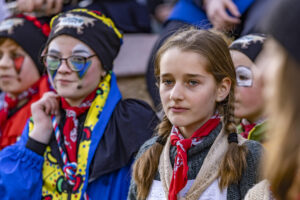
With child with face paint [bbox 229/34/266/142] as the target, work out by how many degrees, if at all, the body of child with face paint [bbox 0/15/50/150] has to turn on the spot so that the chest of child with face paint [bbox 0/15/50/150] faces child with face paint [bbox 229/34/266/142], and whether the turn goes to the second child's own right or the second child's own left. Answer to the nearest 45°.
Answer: approximately 90° to the second child's own left

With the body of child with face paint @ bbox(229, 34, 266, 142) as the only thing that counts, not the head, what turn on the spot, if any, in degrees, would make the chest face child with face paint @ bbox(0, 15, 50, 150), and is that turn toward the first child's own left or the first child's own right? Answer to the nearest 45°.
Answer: approximately 45° to the first child's own right

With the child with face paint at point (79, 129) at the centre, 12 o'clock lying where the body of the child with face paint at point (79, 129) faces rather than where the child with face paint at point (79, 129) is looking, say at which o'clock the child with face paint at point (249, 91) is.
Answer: the child with face paint at point (249, 91) is roughly at 8 o'clock from the child with face paint at point (79, 129).

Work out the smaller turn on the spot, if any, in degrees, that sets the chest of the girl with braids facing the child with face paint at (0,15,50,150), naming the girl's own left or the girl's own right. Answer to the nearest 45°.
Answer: approximately 90° to the girl's own right

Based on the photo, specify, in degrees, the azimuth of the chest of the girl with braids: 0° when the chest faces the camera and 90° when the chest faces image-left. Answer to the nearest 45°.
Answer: approximately 45°

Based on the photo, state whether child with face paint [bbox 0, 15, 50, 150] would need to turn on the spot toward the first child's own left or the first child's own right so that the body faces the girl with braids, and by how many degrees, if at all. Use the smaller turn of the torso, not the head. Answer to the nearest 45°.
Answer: approximately 90° to the first child's own left

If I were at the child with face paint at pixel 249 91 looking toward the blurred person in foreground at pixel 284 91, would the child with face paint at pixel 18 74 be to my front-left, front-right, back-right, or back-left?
back-right

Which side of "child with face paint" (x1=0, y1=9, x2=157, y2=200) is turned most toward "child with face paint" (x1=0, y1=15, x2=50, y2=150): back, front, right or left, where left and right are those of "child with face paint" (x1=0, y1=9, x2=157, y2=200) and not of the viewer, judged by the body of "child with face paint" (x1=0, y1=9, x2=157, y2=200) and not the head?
right

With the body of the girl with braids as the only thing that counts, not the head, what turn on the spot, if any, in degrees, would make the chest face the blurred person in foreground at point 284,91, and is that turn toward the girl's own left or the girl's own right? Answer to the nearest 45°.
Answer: approximately 45° to the girl's own left
